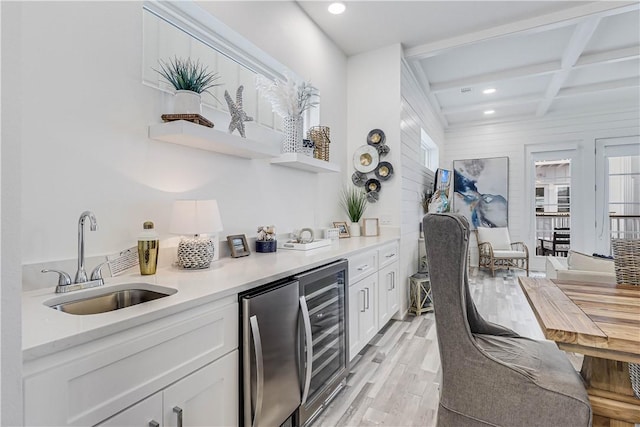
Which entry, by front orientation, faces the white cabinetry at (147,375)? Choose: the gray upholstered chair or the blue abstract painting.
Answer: the blue abstract painting

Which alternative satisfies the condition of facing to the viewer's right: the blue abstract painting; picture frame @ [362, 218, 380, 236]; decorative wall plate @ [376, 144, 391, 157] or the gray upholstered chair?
the gray upholstered chair

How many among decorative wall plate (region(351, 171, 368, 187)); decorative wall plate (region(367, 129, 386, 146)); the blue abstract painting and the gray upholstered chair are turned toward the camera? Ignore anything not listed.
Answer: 3

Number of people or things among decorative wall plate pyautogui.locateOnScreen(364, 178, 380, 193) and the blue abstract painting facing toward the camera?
2

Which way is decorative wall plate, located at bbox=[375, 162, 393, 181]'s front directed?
toward the camera

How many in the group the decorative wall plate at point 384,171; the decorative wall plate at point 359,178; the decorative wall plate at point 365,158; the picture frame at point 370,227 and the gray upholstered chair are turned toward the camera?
4

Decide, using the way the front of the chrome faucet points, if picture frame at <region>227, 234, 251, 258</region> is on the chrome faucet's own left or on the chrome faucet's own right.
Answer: on the chrome faucet's own left

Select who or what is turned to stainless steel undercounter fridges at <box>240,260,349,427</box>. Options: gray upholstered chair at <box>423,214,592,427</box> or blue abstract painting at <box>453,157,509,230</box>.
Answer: the blue abstract painting

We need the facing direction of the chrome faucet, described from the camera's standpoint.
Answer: facing the viewer and to the right of the viewer
